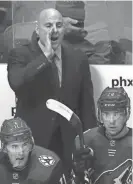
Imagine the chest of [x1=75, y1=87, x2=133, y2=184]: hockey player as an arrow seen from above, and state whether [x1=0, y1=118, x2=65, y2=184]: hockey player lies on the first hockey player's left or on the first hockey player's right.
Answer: on the first hockey player's right

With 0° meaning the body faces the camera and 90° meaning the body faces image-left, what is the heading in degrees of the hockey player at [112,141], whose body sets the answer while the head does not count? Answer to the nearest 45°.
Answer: approximately 0°
